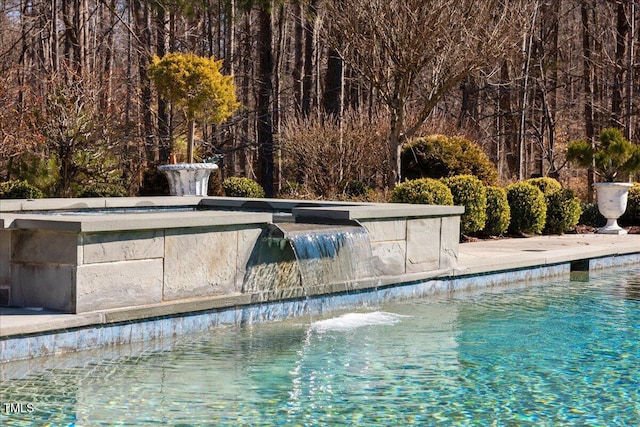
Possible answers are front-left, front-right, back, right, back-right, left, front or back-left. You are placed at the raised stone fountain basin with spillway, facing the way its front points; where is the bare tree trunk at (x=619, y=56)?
left

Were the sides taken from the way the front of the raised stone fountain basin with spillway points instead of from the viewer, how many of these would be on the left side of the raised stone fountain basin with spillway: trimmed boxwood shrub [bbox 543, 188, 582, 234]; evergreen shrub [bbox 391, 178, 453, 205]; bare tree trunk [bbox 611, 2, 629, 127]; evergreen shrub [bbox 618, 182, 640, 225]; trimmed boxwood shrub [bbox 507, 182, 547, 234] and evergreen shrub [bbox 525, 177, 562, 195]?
6

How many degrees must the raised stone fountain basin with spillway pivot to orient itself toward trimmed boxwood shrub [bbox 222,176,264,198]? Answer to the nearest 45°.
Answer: approximately 135° to its left

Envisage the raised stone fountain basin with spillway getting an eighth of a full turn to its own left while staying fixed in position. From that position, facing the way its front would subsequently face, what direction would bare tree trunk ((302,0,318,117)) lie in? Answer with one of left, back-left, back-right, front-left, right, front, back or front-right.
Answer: left

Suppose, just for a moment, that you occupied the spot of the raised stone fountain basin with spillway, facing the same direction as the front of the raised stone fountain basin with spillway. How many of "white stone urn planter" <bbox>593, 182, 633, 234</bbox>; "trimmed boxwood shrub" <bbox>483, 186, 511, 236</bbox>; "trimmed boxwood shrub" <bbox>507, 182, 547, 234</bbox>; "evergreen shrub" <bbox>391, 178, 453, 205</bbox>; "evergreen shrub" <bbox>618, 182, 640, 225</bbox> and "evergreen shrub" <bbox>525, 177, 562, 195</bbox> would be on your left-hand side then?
6

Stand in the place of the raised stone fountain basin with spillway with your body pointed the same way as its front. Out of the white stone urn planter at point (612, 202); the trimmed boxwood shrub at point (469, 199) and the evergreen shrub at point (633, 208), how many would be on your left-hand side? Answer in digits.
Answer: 3

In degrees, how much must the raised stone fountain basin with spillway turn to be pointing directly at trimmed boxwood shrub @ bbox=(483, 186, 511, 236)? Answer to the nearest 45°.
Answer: approximately 90° to its left

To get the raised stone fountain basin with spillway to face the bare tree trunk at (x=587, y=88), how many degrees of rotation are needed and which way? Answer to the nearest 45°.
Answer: approximately 90° to its left

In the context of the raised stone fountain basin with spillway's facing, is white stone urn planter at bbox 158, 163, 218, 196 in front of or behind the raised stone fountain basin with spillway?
behind

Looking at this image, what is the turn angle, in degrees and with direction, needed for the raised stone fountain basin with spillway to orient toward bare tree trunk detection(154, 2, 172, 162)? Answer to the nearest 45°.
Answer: approximately 135° to its left
